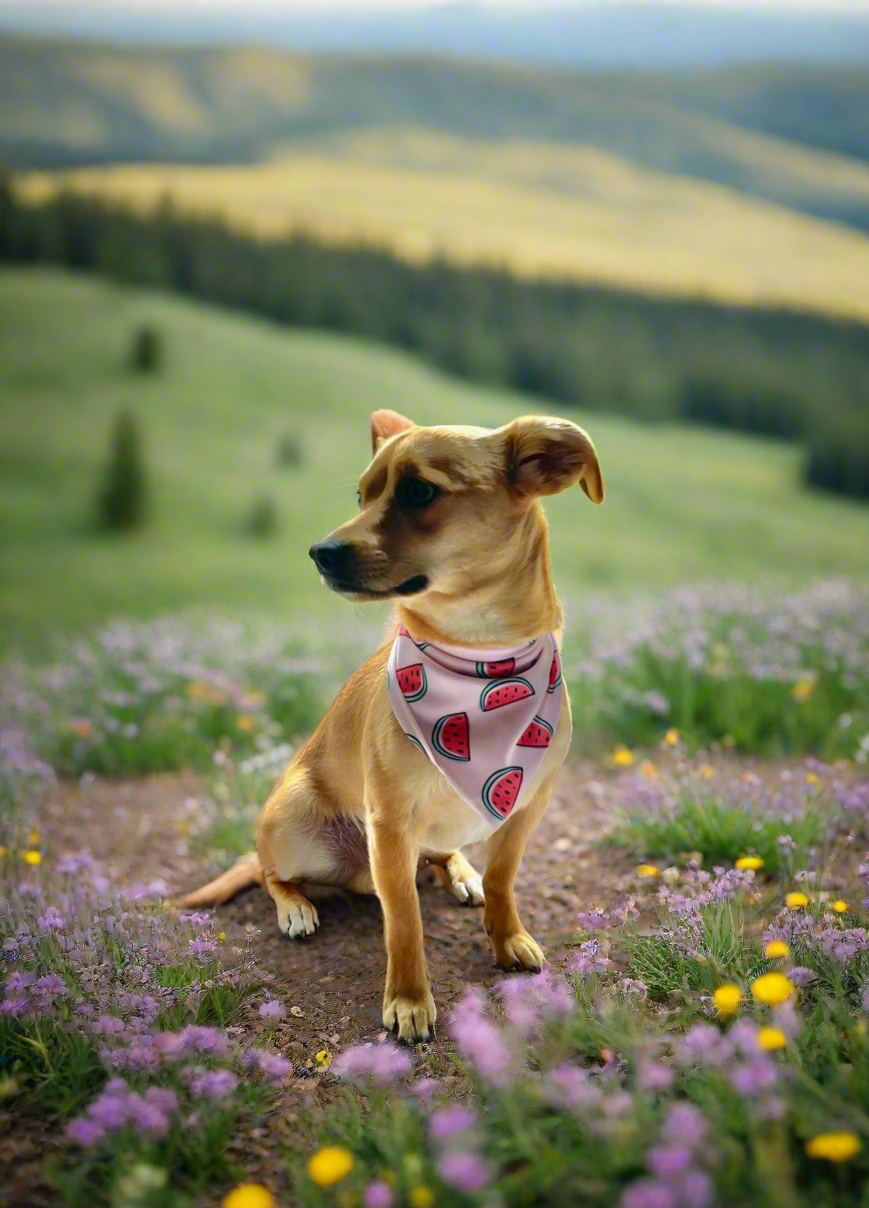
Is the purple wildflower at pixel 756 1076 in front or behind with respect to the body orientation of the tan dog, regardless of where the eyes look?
in front

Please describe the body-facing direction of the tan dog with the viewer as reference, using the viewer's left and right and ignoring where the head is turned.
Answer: facing the viewer and to the right of the viewer

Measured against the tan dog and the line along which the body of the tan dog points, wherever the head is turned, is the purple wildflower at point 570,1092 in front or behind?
in front

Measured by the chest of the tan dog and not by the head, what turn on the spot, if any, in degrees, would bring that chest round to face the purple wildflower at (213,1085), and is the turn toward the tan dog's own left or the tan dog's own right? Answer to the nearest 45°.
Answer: approximately 45° to the tan dog's own right
